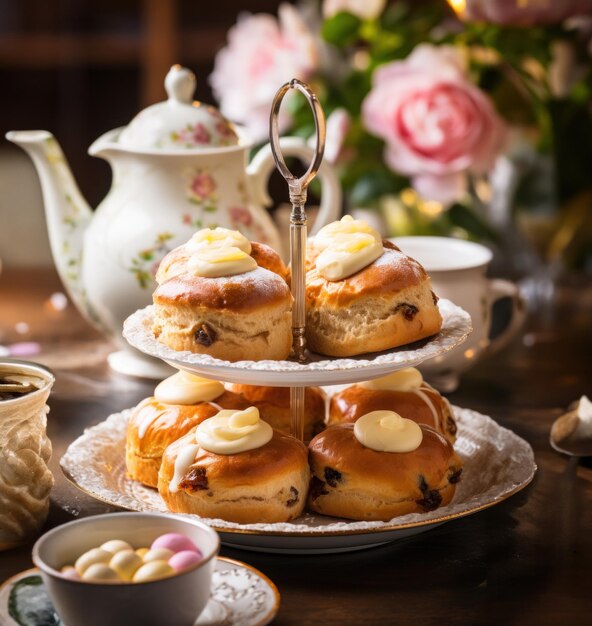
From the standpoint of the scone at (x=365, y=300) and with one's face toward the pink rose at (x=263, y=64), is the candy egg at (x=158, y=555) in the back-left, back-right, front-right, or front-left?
back-left

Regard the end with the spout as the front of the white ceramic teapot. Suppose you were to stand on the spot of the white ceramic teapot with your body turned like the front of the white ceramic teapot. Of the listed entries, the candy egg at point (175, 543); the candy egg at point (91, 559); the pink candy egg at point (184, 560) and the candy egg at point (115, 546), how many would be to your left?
4

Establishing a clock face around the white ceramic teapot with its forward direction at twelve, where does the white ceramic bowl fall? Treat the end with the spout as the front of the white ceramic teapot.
The white ceramic bowl is roughly at 9 o'clock from the white ceramic teapot.

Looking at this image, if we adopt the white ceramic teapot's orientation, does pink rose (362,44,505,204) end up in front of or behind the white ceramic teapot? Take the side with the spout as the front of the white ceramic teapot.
behind

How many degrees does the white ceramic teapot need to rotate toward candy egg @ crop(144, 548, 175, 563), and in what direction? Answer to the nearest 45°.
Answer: approximately 90° to its left

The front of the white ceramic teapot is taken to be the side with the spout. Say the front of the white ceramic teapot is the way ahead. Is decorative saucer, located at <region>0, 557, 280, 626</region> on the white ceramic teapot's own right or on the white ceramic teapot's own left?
on the white ceramic teapot's own left

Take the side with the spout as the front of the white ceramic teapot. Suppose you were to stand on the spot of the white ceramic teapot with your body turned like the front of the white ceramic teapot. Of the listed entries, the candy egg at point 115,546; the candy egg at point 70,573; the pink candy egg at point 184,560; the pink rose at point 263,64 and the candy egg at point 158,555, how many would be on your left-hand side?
4

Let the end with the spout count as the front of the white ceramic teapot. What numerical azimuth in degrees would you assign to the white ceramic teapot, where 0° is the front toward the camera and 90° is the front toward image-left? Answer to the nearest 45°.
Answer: approximately 90°

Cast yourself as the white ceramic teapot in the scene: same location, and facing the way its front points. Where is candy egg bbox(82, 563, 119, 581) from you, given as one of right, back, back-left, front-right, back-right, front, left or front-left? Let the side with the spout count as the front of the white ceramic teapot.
left

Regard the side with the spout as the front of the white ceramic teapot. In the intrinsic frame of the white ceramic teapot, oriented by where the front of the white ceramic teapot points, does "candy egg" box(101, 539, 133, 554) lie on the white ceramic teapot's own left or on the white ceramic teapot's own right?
on the white ceramic teapot's own left

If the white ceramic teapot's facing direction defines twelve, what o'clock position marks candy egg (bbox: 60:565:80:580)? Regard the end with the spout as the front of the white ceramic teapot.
The candy egg is roughly at 9 o'clock from the white ceramic teapot.

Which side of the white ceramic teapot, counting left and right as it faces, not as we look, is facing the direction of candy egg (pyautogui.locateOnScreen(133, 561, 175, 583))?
left
